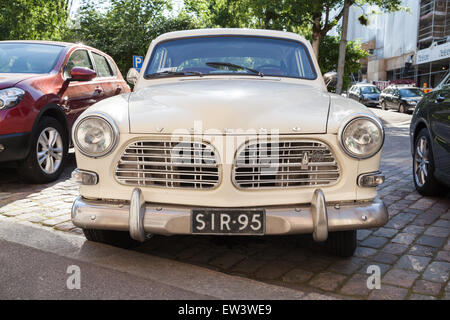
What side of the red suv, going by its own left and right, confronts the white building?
back

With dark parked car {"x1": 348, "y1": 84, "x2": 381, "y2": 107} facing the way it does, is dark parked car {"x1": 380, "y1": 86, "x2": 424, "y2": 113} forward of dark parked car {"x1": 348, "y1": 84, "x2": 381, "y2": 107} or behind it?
forward

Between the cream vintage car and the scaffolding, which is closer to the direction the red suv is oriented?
the cream vintage car

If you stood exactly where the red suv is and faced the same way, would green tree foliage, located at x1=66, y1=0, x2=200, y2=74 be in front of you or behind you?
behind

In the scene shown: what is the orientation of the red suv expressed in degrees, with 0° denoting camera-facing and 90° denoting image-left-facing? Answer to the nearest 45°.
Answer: approximately 45°

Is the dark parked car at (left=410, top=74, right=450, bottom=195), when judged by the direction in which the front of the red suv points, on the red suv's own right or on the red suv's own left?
on the red suv's own left

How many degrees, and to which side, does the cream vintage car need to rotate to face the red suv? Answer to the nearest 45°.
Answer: approximately 135° to its right

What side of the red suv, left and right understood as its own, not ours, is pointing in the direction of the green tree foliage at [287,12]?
back

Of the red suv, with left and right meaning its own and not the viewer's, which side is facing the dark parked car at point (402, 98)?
back

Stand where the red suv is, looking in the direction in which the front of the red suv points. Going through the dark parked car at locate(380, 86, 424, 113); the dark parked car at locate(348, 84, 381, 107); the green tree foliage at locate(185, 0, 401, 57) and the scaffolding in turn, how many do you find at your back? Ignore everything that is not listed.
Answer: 4
